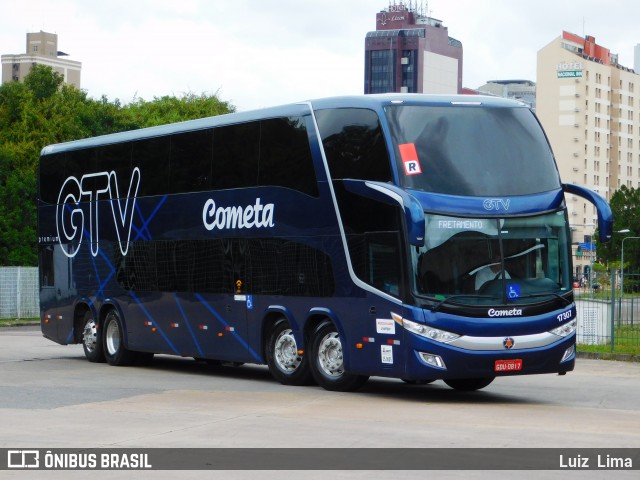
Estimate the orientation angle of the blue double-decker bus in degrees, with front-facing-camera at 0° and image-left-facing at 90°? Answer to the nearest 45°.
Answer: approximately 315°
